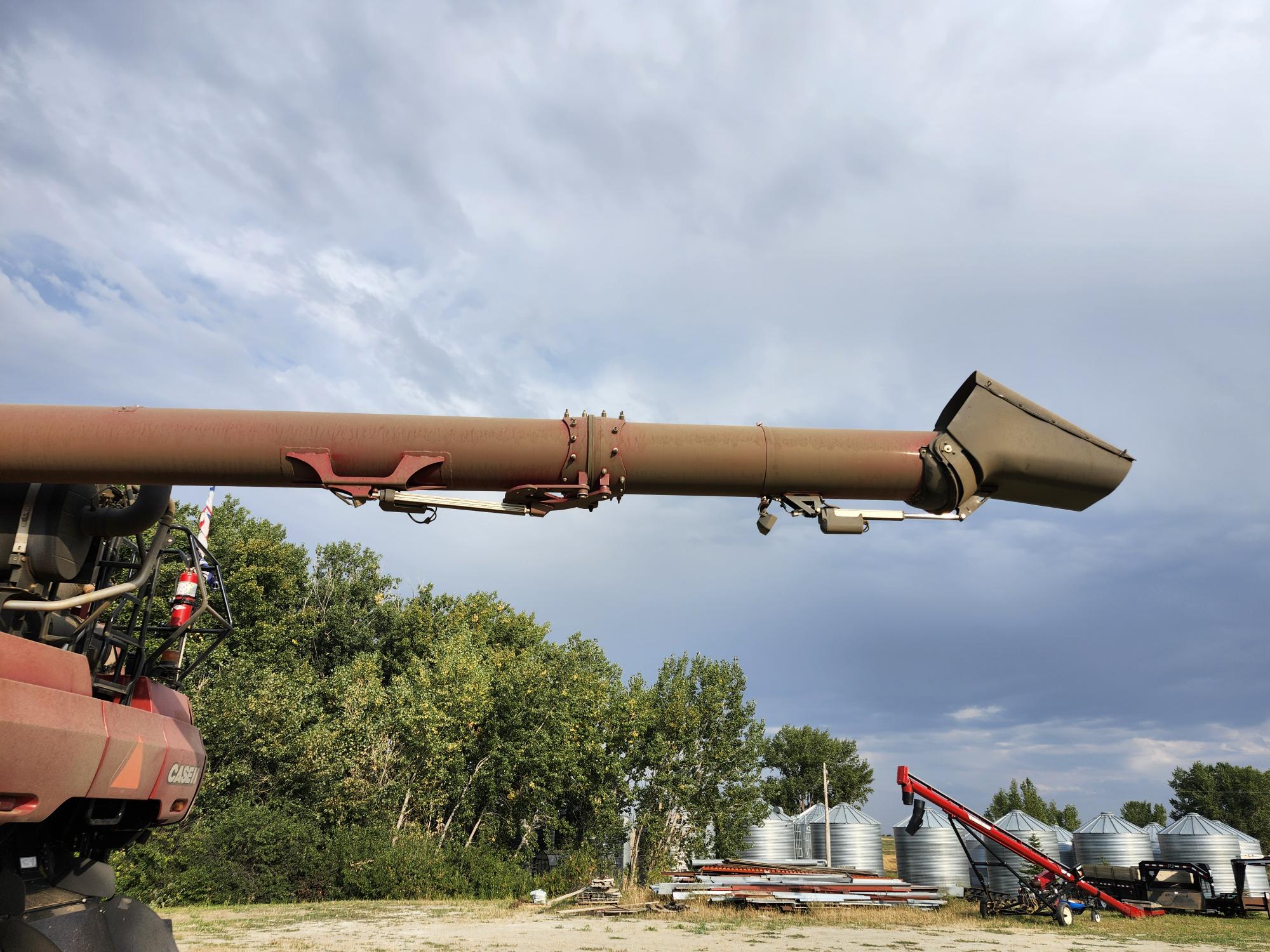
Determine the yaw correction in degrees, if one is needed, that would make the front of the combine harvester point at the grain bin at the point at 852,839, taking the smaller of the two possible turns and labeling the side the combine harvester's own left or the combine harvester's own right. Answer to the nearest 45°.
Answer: approximately 135° to the combine harvester's own right

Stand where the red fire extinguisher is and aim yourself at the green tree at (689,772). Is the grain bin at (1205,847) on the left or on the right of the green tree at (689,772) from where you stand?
right
